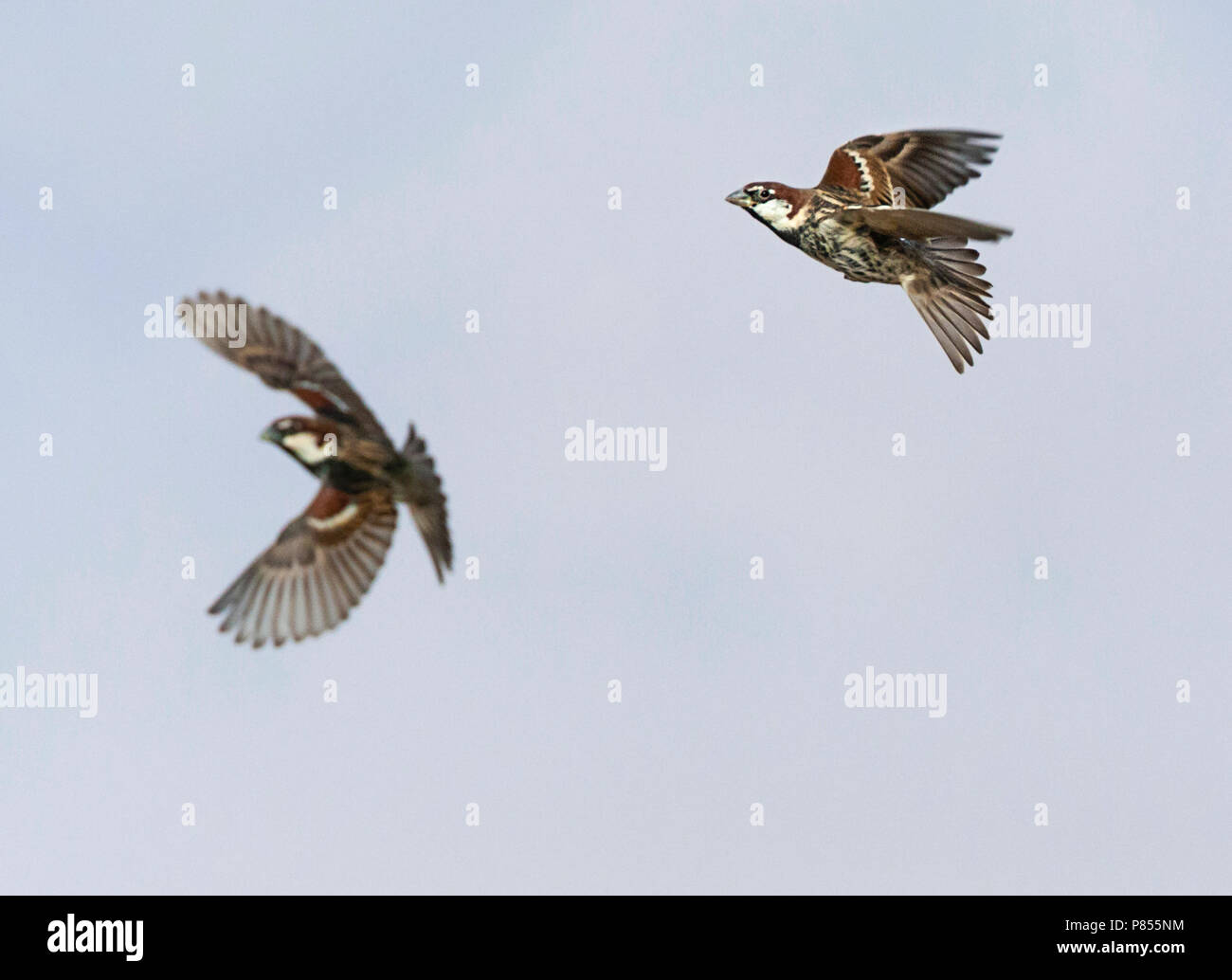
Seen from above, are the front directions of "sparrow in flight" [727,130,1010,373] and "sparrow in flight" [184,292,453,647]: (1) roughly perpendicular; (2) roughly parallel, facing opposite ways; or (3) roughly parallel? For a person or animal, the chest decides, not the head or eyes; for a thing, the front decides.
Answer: roughly parallel

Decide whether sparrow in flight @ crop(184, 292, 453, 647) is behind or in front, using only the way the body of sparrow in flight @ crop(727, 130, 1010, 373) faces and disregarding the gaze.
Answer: in front

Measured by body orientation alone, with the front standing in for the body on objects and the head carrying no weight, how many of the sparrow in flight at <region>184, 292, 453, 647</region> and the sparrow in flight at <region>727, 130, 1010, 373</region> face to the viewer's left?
2

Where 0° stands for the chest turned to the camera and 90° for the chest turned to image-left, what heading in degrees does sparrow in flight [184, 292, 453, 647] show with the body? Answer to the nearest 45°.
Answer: approximately 90°

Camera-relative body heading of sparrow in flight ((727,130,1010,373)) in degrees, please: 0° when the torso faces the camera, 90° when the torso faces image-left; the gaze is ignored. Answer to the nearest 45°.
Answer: approximately 90°

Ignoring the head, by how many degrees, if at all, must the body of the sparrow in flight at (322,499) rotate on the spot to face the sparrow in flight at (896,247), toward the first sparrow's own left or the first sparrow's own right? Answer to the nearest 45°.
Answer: approximately 180°
